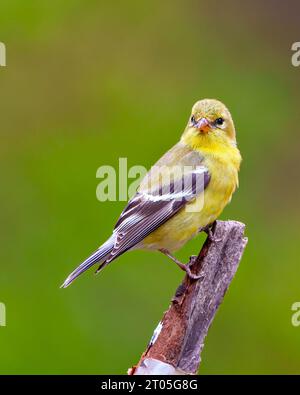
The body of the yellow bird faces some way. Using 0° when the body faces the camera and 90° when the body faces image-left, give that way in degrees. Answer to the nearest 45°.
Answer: approximately 270°
